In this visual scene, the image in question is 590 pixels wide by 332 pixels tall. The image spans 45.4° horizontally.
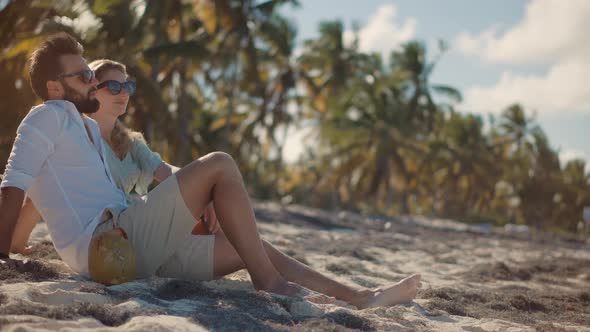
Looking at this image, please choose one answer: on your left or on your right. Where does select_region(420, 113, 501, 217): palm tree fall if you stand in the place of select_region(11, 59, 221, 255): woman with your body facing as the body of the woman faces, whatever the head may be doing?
on your left

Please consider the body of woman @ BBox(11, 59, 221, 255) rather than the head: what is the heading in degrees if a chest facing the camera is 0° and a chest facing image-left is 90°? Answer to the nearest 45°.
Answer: approximately 315°

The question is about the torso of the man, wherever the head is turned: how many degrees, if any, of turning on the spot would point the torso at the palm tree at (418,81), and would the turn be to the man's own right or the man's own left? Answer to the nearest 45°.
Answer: approximately 90° to the man's own left

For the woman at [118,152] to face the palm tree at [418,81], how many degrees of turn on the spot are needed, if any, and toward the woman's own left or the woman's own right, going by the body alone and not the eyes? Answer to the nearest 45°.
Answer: approximately 90° to the woman's own left

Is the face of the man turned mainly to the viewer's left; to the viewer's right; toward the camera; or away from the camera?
to the viewer's right

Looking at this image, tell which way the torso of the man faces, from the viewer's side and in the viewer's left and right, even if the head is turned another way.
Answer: facing to the right of the viewer
